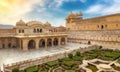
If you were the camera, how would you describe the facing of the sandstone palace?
facing the viewer and to the right of the viewer

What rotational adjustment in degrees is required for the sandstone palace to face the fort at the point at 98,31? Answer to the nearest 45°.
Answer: approximately 45° to its left

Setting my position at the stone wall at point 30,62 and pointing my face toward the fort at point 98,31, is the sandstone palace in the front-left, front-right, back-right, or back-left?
front-left
